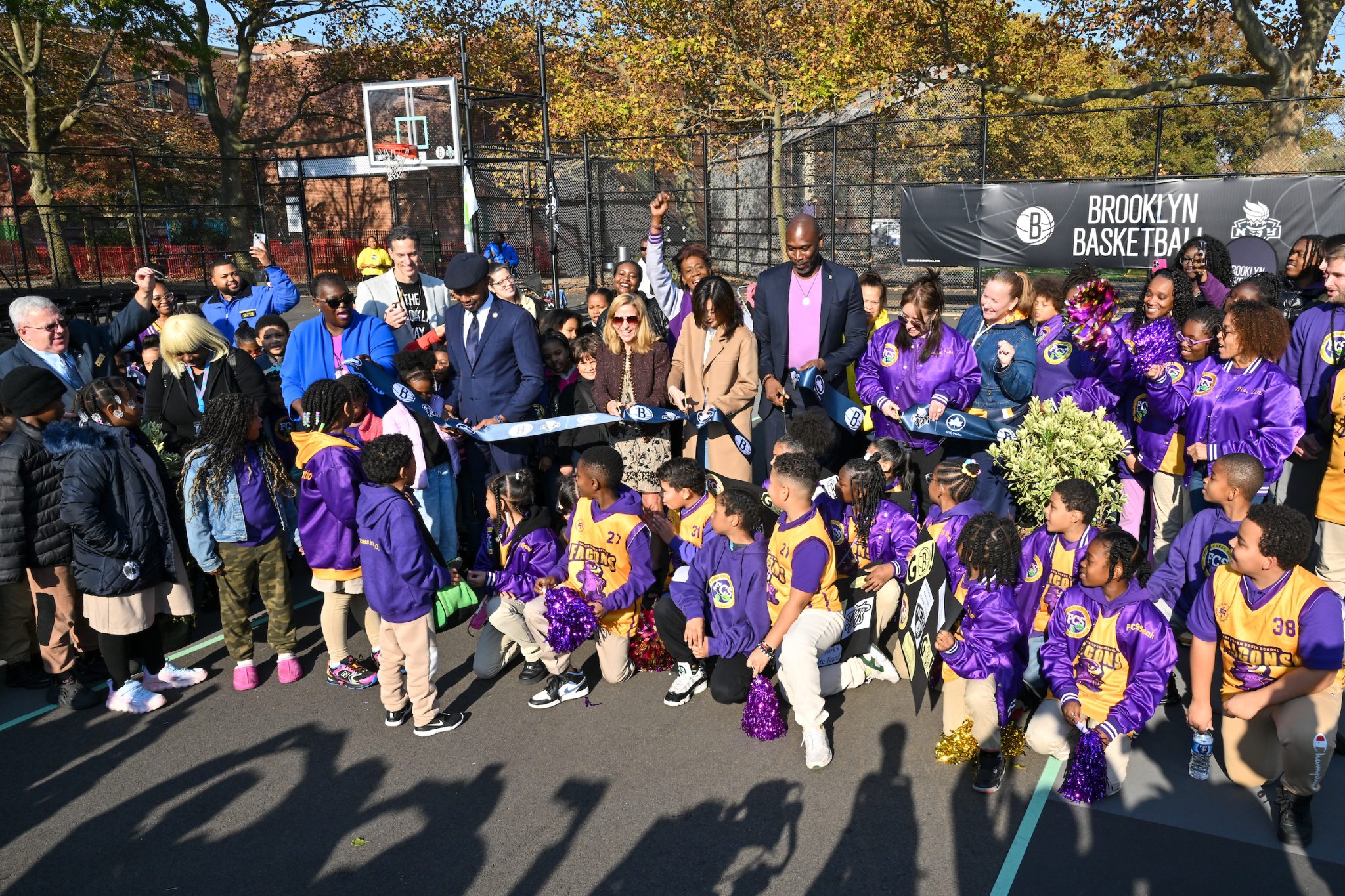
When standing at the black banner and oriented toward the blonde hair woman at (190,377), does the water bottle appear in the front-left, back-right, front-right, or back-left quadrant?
front-left

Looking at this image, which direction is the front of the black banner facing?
toward the camera

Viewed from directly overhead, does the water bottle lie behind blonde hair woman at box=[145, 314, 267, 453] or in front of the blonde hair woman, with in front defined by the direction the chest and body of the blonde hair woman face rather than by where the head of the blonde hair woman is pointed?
in front

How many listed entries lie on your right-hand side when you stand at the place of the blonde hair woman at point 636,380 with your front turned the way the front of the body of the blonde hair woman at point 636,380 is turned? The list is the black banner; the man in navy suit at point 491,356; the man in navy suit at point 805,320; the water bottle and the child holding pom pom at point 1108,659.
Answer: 1

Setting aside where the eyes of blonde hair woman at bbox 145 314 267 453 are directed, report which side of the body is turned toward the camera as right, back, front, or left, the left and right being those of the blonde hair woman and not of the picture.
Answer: front

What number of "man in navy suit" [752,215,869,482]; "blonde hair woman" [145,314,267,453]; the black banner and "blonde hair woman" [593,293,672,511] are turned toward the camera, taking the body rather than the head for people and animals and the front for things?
4

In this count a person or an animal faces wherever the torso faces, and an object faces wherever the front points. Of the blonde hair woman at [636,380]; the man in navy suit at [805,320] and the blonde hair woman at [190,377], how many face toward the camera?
3

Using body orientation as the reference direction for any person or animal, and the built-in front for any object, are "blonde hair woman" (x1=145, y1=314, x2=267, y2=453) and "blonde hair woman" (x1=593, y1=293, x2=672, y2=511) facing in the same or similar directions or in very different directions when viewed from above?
same or similar directions

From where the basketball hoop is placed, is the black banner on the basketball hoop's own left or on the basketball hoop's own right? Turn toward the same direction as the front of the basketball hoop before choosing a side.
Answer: on the basketball hoop's own left

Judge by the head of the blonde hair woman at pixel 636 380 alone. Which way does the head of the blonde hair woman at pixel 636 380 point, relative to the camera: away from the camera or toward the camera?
toward the camera

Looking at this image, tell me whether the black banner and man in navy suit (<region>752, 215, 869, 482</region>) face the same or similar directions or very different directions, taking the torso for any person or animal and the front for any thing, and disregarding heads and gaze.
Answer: same or similar directions

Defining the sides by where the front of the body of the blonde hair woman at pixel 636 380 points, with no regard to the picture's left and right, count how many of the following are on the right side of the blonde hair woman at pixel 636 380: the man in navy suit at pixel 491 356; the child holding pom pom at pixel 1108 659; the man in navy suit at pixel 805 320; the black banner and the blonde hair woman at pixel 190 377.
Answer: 2

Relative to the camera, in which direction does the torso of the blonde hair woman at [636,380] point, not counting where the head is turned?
toward the camera
